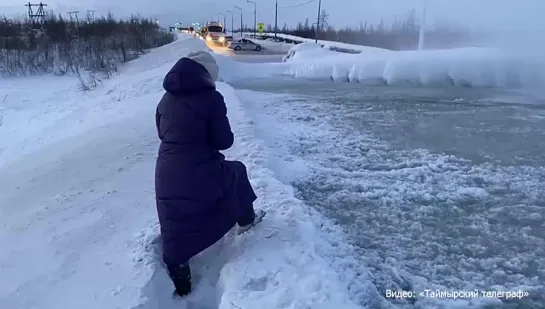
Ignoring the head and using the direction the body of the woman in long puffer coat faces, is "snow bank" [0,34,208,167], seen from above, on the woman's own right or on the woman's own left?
on the woman's own left

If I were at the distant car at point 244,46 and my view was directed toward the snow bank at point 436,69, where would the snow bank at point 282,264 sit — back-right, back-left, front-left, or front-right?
front-right

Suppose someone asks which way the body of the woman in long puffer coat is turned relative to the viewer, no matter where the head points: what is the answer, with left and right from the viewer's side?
facing away from the viewer and to the right of the viewer

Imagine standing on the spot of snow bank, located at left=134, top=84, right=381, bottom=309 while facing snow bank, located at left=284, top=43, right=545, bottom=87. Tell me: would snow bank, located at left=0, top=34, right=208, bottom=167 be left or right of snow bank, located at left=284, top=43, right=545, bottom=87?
left

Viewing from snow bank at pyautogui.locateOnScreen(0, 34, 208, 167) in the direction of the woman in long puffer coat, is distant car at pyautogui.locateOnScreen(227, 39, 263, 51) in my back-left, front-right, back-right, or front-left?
back-left

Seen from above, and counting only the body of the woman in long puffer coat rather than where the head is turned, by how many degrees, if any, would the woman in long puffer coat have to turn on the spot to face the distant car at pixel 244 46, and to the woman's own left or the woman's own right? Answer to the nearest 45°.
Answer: approximately 45° to the woman's own left
